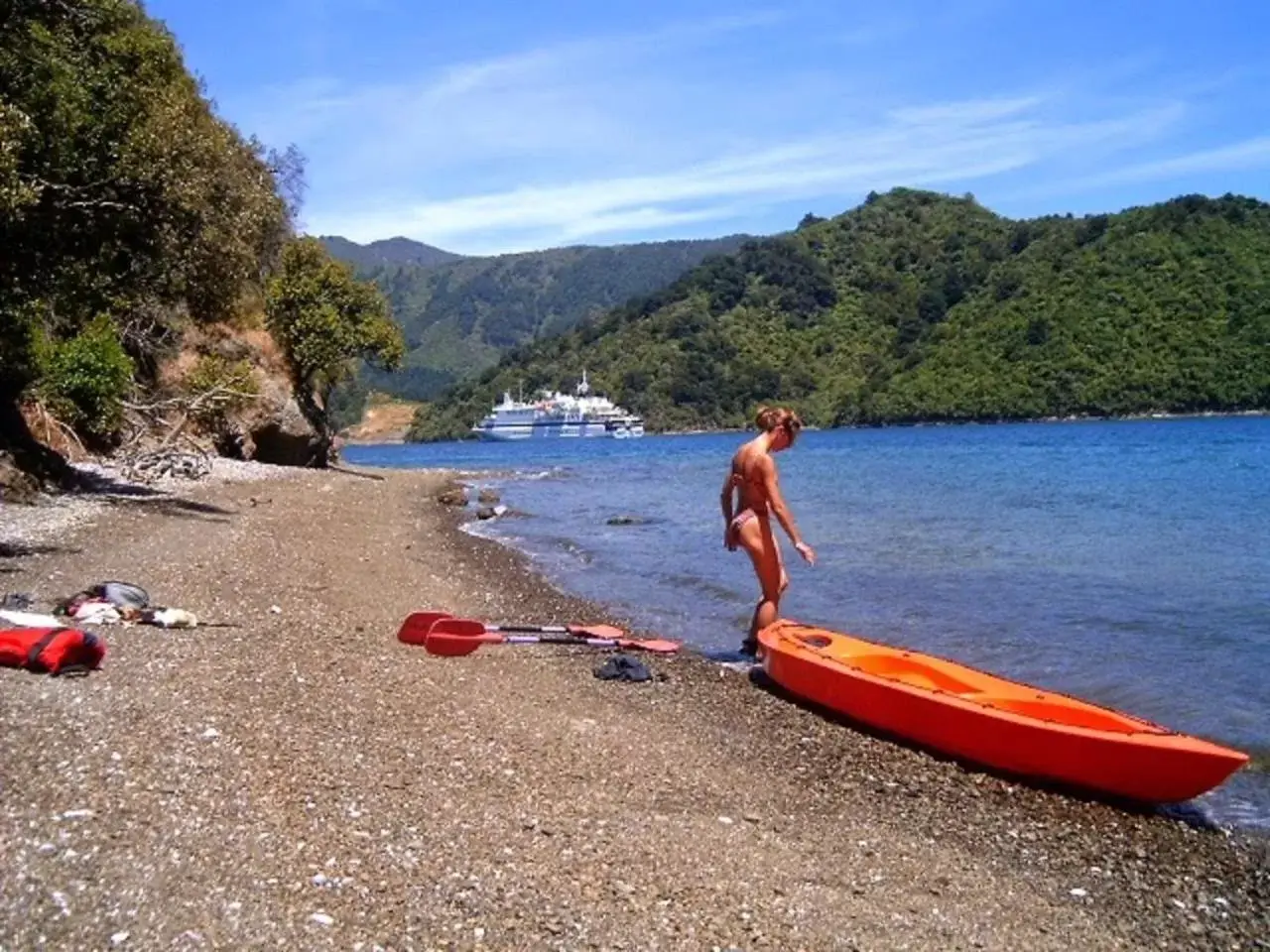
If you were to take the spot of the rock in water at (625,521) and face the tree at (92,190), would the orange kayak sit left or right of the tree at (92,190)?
left

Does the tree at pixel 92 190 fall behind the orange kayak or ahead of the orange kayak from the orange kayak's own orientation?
behind

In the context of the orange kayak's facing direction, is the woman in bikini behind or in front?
behind

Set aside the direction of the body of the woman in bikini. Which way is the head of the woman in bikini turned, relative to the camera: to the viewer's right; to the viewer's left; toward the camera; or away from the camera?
to the viewer's right

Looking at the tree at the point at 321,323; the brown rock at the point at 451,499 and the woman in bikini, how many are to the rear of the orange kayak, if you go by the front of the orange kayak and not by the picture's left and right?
3

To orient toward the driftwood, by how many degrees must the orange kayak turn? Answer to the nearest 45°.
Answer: approximately 180°

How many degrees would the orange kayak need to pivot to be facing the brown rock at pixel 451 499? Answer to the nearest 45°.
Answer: approximately 180°

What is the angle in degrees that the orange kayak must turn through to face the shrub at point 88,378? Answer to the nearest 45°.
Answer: approximately 180°

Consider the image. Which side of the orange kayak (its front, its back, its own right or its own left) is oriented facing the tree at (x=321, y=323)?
back

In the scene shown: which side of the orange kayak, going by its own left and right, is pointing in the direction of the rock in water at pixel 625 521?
back
